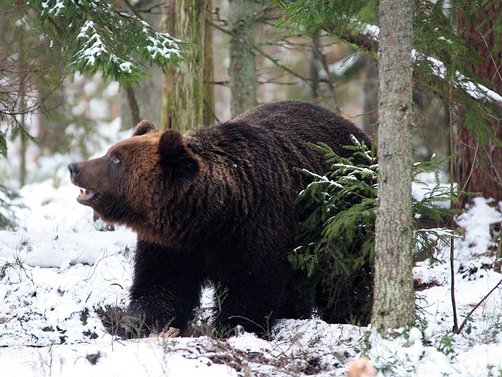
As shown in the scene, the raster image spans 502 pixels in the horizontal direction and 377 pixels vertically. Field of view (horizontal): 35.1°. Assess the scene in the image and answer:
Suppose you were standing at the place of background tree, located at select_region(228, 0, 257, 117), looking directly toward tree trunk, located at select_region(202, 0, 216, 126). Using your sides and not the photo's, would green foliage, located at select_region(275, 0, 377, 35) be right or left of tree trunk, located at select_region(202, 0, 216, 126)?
left

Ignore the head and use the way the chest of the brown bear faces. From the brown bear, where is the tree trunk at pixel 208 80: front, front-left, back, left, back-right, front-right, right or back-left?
back-right

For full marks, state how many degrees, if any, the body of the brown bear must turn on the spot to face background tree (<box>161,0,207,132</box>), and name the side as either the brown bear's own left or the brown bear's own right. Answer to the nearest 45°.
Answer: approximately 135° to the brown bear's own right

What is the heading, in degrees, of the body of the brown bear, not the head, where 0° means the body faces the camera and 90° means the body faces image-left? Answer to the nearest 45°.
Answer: approximately 45°

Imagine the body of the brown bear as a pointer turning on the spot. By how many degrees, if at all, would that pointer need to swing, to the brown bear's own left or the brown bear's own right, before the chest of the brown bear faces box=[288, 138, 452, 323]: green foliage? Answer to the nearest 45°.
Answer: approximately 135° to the brown bear's own left

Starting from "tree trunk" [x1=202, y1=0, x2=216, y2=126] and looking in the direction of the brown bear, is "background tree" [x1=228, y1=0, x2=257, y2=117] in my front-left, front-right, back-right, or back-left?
back-left

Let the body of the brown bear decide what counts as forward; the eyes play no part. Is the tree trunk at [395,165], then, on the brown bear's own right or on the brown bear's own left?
on the brown bear's own left
